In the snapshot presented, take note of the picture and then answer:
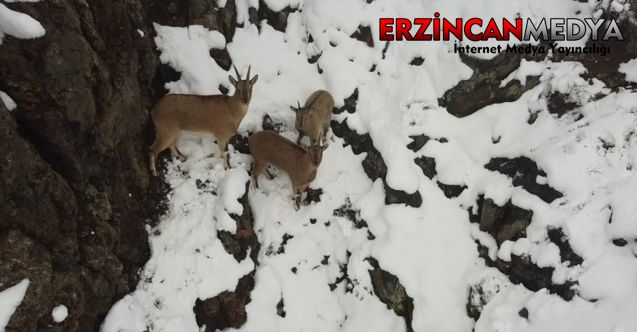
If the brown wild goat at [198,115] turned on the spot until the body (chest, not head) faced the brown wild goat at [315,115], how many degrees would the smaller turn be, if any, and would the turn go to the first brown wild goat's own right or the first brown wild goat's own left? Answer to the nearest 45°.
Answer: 0° — it already faces it

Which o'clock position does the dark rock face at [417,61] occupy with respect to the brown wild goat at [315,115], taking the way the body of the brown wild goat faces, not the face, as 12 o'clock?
The dark rock face is roughly at 6 o'clock from the brown wild goat.

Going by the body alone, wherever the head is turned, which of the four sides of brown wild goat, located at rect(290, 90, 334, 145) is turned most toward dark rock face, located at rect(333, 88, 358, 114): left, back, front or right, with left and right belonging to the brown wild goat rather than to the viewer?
back

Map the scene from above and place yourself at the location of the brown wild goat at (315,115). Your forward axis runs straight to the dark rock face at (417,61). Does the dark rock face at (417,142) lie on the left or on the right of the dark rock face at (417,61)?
right

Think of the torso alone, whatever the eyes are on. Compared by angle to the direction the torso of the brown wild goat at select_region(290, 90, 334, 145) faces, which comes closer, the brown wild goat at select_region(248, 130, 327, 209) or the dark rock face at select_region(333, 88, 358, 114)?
the brown wild goat

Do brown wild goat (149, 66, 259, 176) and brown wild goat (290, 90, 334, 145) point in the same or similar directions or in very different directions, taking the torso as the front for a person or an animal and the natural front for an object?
very different directions

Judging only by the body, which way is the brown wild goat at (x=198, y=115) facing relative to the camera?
to the viewer's right

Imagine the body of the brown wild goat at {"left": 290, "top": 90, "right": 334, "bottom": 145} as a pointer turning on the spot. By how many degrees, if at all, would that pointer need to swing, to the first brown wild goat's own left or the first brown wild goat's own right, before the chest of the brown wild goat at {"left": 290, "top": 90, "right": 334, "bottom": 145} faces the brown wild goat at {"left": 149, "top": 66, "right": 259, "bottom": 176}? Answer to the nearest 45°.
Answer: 0° — it already faces it

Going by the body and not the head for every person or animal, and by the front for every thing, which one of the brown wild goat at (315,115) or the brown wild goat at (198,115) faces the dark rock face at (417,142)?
the brown wild goat at (198,115)

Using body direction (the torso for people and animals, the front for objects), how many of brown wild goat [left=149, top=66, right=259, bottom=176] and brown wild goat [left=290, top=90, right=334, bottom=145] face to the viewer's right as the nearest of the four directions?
1

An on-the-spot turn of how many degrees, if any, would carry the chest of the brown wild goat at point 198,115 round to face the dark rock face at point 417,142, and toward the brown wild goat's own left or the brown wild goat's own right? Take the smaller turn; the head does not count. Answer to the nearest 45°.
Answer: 0° — it already faces it

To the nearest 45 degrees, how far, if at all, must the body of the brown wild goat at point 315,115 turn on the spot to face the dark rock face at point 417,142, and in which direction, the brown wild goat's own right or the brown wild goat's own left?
approximately 135° to the brown wild goat's own left

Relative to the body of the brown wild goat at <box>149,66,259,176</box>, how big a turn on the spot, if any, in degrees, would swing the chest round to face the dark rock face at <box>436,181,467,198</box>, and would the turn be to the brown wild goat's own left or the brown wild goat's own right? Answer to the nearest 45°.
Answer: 0° — it already faces it
